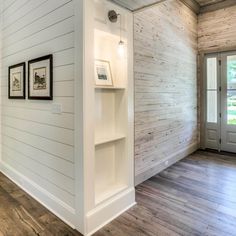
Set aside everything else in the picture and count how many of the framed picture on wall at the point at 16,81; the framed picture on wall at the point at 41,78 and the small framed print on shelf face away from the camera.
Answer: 0

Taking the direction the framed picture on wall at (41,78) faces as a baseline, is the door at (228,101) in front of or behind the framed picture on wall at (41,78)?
behind

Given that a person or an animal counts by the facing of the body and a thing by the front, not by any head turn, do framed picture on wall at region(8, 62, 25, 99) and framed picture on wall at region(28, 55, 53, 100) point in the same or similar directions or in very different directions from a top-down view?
same or similar directions

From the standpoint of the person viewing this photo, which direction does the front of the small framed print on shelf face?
facing the viewer and to the right of the viewer

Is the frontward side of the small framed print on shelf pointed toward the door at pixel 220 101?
no

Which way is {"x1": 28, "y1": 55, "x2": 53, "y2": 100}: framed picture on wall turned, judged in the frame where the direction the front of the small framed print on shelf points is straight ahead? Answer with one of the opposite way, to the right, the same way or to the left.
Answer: to the right

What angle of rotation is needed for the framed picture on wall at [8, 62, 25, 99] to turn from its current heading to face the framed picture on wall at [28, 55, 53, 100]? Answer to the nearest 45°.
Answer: approximately 45° to its left

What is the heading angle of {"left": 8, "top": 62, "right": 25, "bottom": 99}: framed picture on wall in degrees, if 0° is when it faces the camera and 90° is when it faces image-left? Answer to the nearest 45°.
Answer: approximately 45°

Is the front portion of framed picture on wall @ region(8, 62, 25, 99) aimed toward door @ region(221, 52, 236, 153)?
no
